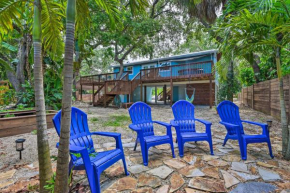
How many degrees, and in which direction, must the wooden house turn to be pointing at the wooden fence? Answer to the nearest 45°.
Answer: approximately 90° to its left

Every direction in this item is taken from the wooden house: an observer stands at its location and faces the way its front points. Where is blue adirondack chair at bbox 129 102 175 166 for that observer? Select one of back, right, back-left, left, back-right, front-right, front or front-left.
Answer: front-left

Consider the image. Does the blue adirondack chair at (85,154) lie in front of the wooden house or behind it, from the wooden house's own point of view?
in front
